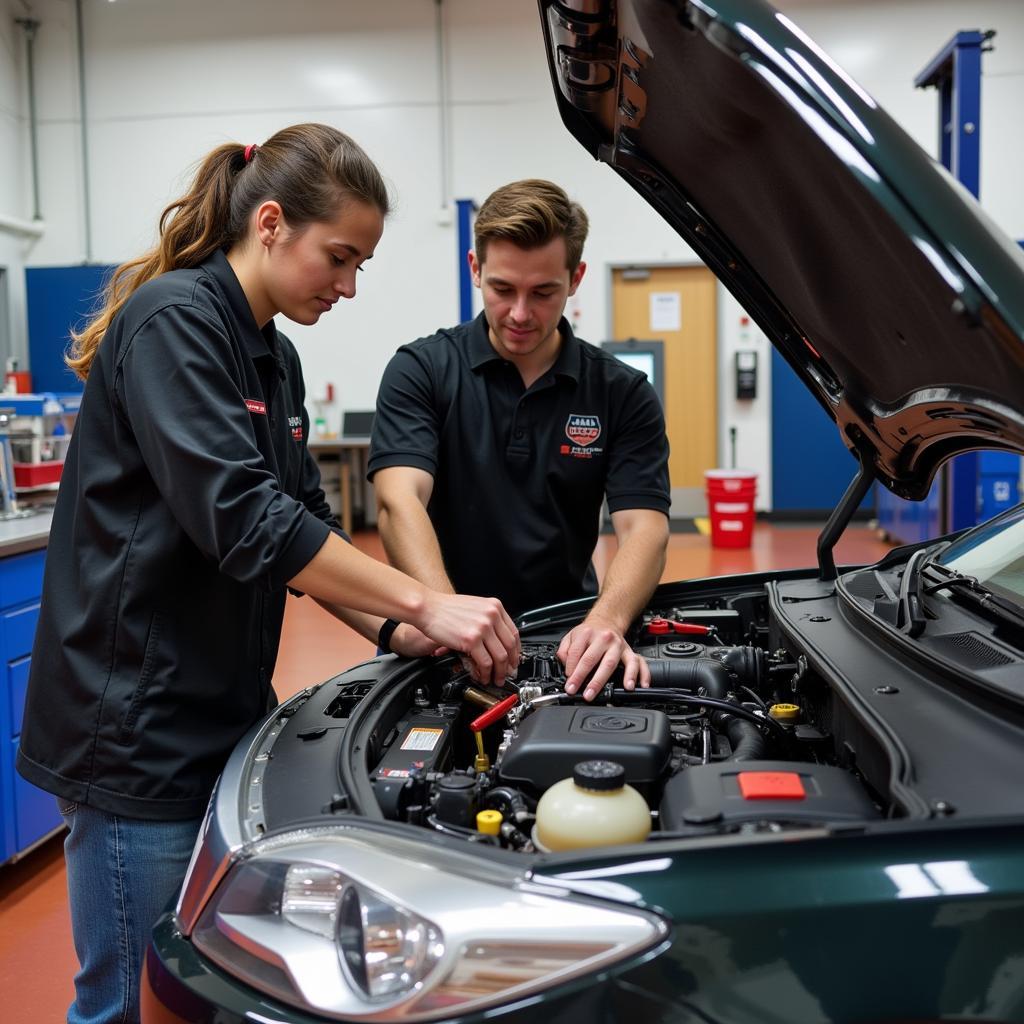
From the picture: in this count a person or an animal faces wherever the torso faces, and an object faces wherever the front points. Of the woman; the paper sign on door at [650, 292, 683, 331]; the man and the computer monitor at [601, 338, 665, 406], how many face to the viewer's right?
1

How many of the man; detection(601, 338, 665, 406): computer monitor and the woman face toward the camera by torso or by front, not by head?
2

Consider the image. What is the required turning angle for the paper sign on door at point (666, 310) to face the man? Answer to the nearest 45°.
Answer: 0° — it already faces them

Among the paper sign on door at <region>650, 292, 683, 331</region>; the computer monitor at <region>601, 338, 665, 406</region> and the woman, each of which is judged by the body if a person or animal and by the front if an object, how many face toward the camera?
2

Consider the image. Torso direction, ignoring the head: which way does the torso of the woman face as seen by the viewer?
to the viewer's right

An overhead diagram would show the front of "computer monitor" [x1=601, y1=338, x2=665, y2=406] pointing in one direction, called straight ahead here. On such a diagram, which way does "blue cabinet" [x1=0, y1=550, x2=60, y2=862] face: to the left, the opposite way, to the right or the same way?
to the left

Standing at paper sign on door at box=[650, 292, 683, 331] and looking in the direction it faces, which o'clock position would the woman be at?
The woman is roughly at 12 o'clock from the paper sign on door.

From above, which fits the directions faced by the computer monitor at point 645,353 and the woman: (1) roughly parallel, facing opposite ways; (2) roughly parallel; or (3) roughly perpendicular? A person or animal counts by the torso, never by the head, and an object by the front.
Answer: roughly perpendicular

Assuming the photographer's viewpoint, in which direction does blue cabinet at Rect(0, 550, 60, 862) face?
facing the viewer and to the right of the viewer

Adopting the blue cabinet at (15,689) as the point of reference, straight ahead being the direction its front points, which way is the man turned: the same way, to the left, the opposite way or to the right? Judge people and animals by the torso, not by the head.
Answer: to the right

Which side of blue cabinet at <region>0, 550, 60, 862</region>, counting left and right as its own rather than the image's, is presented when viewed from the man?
front

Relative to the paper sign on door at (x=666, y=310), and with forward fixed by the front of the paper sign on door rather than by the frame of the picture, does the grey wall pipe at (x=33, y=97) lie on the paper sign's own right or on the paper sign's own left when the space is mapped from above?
on the paper sign's own right
